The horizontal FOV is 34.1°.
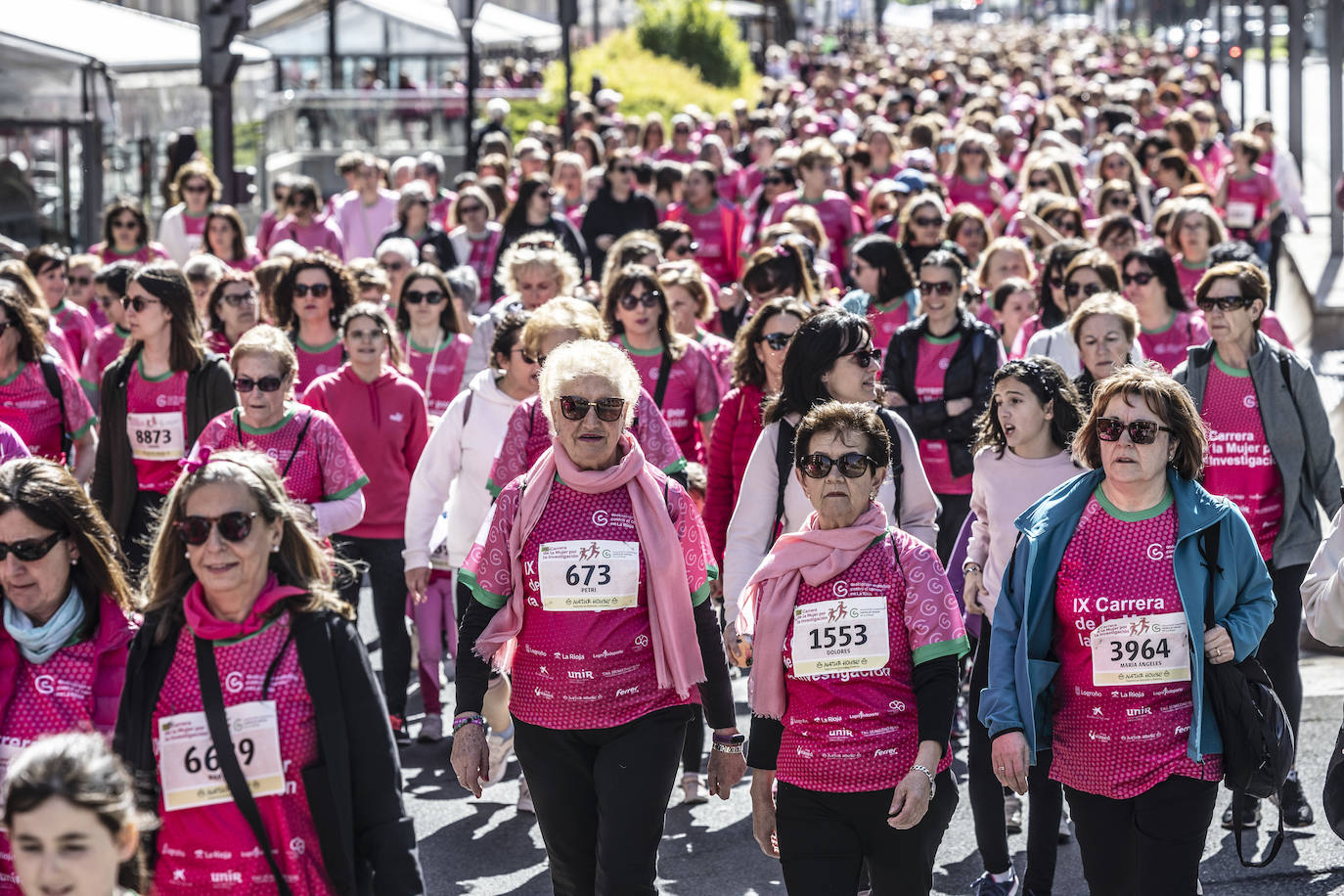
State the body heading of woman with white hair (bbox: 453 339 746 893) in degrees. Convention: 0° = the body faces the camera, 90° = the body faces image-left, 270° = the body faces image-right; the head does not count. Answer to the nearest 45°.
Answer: approximately 0°

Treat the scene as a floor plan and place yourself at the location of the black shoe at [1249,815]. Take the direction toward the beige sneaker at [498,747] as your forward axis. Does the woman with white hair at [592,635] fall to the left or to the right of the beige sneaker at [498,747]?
left

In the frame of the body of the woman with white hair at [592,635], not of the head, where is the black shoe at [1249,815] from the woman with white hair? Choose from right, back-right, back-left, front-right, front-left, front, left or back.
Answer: back-left
